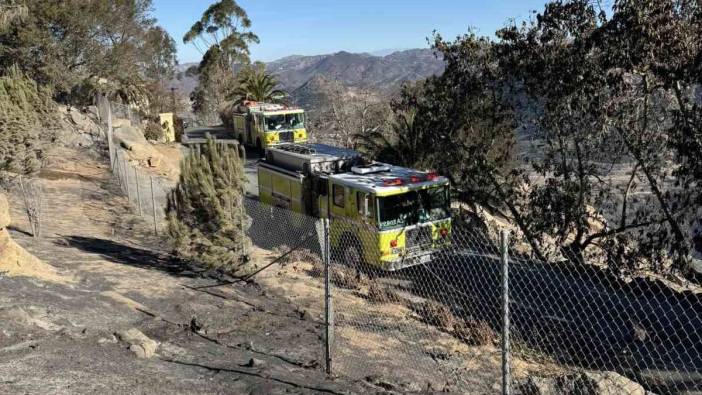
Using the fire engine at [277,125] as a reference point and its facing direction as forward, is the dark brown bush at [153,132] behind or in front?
behind

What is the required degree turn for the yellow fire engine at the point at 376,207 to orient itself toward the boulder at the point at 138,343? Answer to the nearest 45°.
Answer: approximately 90° to its right

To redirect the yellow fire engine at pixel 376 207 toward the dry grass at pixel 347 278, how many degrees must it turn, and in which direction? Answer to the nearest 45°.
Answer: approximately 90° to its right

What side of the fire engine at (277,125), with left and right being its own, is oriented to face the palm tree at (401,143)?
front

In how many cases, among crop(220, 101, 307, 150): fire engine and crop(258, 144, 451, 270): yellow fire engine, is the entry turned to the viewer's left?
0

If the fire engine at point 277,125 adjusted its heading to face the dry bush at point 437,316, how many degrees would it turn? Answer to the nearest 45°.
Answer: approximately 45° to its right

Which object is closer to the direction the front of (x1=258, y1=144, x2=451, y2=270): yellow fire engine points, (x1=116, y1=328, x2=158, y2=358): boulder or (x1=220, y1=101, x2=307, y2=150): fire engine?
the boulder

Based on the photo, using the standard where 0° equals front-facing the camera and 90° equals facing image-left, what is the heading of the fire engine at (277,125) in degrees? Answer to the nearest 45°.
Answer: approximately 315°

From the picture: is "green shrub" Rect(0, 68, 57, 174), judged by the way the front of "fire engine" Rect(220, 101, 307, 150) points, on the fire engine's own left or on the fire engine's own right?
on the fire engine's own right

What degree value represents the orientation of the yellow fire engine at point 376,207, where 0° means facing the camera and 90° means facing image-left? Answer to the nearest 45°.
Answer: approximately 315°

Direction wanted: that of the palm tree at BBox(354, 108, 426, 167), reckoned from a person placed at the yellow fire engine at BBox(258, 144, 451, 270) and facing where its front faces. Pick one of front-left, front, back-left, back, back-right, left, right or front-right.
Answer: back-left
